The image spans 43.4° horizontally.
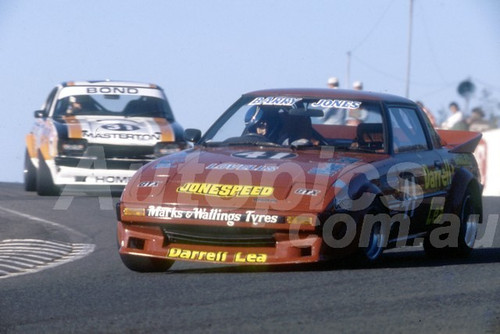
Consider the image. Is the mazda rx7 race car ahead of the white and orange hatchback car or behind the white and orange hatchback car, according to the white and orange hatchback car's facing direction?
ahead

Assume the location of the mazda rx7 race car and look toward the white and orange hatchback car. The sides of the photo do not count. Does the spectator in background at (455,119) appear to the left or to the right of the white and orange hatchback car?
right

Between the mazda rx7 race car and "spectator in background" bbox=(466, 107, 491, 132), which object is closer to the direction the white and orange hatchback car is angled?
the mazda rx7 race car

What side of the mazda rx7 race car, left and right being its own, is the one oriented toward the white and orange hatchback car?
right

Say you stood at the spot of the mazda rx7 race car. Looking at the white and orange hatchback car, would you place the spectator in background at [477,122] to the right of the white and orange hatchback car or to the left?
right

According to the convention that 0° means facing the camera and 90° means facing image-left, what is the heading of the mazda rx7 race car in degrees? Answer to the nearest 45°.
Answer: approximately 45°

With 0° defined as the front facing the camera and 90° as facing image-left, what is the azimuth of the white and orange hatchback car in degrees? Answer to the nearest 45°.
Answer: approximately 0°
